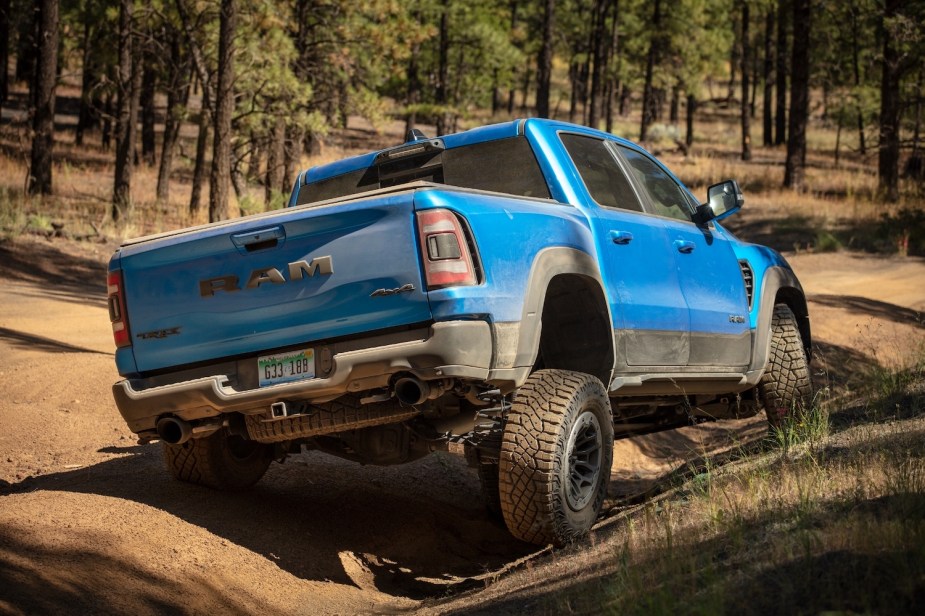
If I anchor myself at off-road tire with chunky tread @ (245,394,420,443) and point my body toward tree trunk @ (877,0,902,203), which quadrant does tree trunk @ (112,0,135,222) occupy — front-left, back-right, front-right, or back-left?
front-left

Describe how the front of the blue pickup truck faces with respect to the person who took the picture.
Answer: facing away from the viewer and to the right of the viewer

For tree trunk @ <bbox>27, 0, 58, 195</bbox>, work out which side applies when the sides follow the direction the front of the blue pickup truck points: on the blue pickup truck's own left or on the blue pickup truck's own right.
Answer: on the blue pickup truck's own left

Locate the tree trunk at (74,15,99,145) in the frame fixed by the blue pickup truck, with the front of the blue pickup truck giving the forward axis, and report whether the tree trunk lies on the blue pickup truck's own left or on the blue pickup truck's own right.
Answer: on the blue pickup truck's own left

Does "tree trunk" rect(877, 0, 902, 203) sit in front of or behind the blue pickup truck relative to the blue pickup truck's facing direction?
in front

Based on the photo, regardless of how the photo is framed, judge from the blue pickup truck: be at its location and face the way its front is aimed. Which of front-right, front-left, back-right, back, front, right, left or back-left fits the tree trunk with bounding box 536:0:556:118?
front-left

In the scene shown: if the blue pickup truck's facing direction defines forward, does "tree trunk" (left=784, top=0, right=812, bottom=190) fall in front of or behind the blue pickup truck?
in front

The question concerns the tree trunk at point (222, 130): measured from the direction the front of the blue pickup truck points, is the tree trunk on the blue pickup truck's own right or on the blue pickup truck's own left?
on the blue pickup truck's own left
